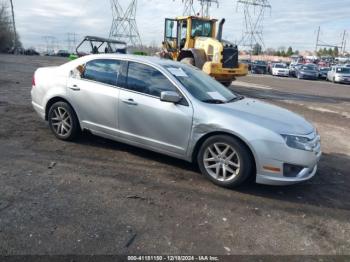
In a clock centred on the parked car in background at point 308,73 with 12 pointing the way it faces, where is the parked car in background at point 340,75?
the parked car in background at point 340,75 is roughly at 9 o'clock from the parked car in background at point 308,73.

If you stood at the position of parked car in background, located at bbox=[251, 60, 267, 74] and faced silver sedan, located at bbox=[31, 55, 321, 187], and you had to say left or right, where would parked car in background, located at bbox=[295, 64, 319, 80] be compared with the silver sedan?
left

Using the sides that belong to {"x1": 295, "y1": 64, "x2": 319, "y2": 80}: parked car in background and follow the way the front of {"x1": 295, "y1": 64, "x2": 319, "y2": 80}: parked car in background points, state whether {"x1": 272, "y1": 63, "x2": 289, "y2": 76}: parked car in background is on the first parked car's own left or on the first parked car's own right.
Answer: on the first parked car's own right

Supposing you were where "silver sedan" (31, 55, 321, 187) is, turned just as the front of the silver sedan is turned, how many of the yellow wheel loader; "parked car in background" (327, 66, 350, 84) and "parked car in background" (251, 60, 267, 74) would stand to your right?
0

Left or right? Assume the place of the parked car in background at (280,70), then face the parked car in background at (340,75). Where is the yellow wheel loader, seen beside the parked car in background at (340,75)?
right

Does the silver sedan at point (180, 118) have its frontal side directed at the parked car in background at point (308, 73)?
no

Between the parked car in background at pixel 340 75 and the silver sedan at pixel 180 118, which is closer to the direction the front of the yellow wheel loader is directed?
the parked car in background

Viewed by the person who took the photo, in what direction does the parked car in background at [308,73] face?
facing the viewer and to the left of the viewer

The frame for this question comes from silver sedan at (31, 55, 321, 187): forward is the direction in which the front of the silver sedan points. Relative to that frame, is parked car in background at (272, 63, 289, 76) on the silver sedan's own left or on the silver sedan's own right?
on the silver sedan's own left

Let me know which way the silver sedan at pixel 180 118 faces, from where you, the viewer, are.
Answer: facing the viewer and to the right of the viewer

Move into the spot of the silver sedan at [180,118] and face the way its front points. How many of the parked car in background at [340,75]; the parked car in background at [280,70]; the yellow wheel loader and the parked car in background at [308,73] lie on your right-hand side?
0

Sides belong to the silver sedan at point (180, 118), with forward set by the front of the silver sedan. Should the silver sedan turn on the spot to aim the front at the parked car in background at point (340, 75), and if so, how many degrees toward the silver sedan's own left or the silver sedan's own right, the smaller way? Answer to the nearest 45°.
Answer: approximately 90° to the silver sedan's own left

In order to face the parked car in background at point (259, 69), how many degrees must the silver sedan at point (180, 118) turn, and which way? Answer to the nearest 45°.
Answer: approximately 135° to its left
